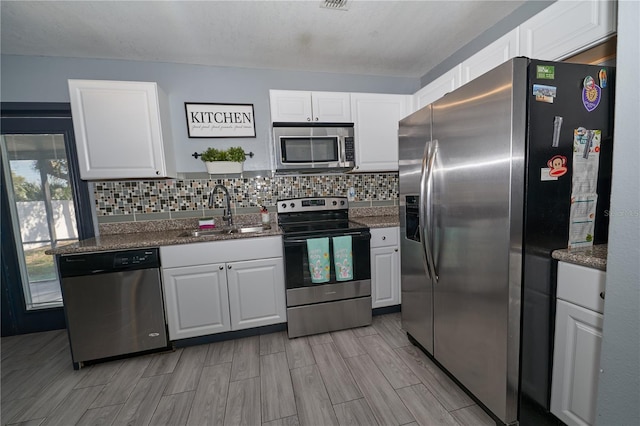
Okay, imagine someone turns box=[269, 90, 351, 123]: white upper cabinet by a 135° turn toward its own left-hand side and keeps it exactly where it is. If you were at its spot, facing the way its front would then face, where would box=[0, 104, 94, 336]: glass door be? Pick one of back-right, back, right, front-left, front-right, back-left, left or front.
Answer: back-left

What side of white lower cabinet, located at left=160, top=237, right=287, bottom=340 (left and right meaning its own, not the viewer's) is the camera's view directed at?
front

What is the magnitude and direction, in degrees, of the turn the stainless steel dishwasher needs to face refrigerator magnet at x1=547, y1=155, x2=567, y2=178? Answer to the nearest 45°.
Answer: approximately 45° to its left

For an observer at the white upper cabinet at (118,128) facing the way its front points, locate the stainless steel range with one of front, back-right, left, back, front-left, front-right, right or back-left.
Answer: front-left

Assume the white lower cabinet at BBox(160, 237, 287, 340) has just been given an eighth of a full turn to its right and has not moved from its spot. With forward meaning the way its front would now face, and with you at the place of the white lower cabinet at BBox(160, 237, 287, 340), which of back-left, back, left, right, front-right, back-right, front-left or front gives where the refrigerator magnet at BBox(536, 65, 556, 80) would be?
left

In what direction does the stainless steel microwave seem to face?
toward the camera

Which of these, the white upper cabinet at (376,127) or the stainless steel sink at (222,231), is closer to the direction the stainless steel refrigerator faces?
the stainless steel sink

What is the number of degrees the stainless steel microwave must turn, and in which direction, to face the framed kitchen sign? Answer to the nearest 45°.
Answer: approximately 90° to its right

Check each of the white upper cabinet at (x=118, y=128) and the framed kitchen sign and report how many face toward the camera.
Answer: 2

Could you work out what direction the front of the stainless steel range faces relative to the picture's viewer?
facing the viewer

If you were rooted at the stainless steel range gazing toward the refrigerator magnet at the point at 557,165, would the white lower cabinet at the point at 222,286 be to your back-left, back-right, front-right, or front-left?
back-right

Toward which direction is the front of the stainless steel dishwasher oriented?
toward the camera
